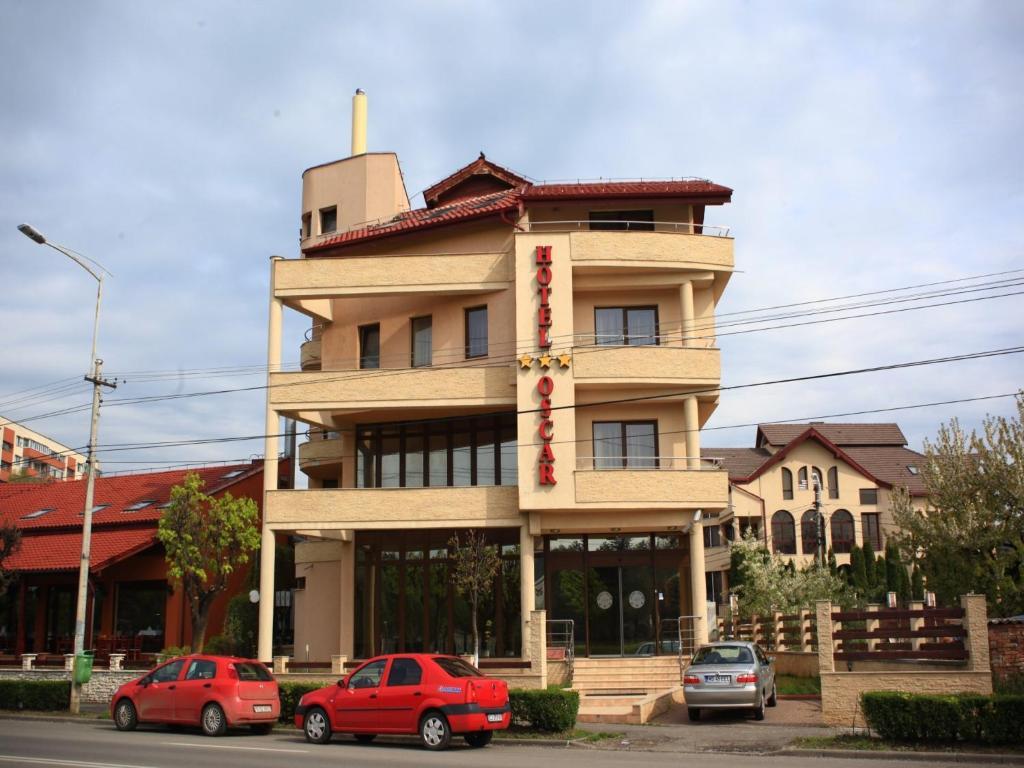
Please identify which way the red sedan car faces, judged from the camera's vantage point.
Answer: facing away from the viewer and to the left of the viewer

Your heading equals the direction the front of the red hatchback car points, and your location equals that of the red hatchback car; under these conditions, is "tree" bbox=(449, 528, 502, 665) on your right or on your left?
on your right

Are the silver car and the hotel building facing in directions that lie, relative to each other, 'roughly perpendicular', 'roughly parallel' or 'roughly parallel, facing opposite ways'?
roughly parallel, facing opposite ways

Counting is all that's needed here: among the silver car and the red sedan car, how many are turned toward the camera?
0

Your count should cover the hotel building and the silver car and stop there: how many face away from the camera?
1

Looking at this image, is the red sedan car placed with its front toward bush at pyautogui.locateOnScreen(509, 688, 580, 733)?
no

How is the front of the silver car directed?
away from the camera

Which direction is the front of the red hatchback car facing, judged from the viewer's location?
facing away from the viewer and to the left of the viewer

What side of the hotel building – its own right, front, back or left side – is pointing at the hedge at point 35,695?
right

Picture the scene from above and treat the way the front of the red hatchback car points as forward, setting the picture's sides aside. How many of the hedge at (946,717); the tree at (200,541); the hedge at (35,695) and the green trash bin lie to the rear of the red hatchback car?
1

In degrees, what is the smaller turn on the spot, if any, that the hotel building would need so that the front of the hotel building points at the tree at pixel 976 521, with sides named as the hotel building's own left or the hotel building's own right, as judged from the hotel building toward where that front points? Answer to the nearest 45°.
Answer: approximately 90° to the hotel building's own left

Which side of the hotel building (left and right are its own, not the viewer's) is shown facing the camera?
front

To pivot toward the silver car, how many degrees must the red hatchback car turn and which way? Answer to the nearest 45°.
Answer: approximately 135° to its right
